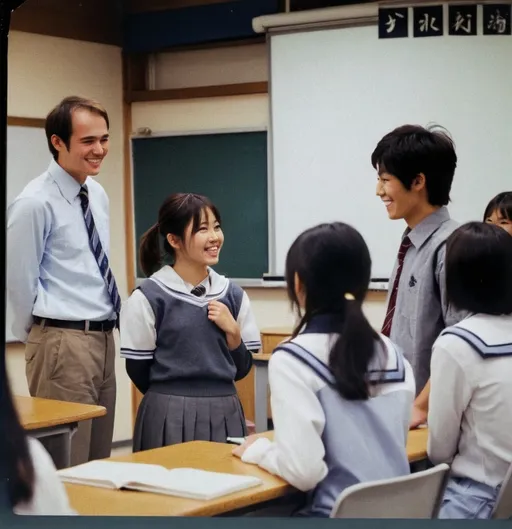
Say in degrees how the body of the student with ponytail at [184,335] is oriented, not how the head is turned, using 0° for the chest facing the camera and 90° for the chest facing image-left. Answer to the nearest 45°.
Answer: approximately 315°

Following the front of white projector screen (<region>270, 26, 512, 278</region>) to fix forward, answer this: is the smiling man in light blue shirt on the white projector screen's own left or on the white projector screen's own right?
on the white projector screen's own right

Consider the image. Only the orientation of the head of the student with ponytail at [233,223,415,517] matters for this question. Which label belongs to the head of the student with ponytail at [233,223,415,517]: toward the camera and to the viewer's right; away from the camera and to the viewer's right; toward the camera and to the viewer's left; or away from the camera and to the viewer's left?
away from the camera and to the viewer's left

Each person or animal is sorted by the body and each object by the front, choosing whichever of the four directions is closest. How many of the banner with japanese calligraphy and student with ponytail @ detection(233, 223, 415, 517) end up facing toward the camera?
1
